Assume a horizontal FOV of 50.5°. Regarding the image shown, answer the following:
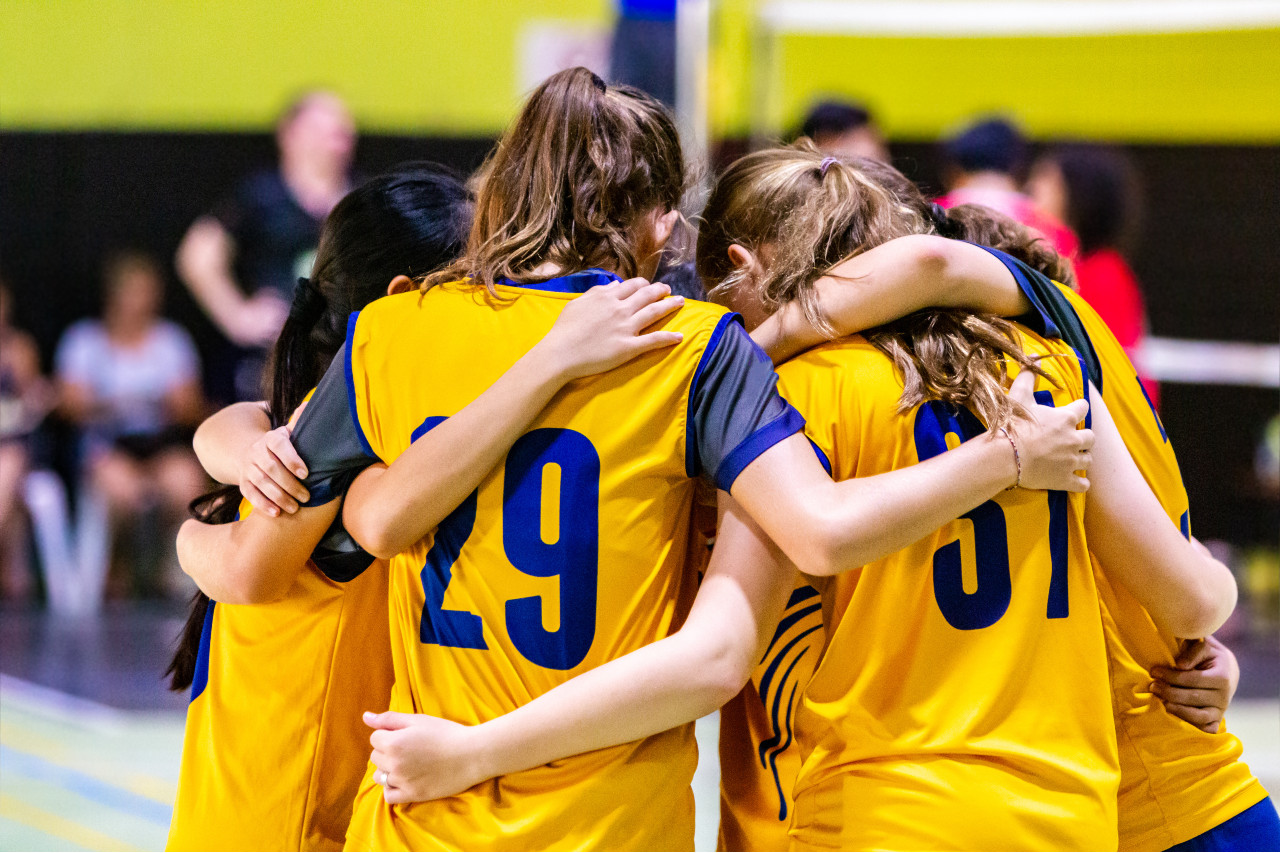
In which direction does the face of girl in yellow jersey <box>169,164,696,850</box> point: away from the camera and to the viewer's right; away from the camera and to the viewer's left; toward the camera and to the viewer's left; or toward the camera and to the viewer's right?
away from the camera and to the viewer's right

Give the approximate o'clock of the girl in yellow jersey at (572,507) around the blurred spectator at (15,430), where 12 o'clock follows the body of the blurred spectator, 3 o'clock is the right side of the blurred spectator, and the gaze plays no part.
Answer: The girl in yellow jersey is roughly at 12 o'clock from the blurred spectator.

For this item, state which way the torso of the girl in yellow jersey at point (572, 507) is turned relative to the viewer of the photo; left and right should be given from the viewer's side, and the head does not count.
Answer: facing away from the viewer

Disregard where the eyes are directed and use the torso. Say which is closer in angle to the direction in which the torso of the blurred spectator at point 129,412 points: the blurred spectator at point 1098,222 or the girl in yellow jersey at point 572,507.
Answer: the girl in yellow jersey

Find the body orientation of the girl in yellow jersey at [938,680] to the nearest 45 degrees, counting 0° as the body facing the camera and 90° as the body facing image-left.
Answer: approximately 135°

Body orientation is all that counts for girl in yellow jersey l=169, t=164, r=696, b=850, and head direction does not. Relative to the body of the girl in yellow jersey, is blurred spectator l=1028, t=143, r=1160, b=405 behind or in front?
in front
